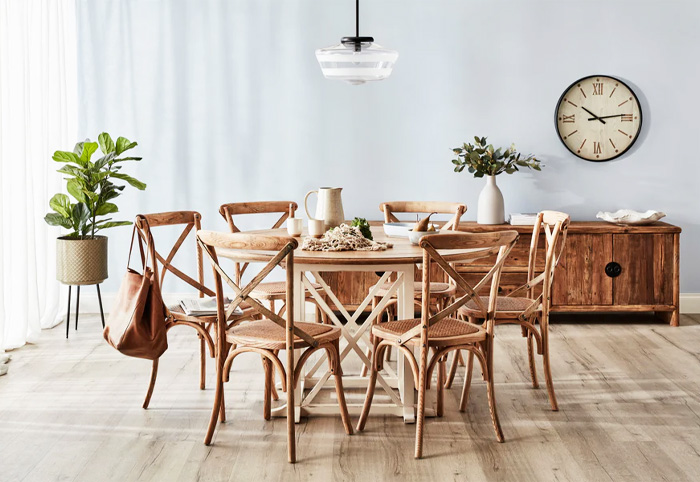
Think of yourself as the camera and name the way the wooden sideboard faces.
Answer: facing the viewer

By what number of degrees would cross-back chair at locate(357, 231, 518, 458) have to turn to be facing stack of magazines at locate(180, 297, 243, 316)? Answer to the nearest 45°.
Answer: approximately 45° to its left

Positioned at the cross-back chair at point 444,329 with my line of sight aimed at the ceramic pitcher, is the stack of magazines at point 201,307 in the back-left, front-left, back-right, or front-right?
front-left

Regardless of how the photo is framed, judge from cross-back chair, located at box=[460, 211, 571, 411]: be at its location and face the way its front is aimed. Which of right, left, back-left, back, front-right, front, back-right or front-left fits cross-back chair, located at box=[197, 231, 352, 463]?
front-left

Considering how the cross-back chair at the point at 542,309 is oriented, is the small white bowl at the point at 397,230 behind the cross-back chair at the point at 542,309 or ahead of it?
ahead

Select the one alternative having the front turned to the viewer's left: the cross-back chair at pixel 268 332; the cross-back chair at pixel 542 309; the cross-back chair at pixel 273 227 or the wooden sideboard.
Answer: the cross-back chair at pixel 542 309

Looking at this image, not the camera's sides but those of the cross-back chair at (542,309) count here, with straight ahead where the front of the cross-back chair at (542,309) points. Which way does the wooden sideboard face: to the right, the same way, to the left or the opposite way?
to the left

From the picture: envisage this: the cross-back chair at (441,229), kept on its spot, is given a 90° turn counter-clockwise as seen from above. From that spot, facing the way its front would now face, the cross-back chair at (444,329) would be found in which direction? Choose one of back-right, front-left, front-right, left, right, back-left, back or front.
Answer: front-right

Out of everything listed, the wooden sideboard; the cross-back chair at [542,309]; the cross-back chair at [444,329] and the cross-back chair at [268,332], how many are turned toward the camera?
1

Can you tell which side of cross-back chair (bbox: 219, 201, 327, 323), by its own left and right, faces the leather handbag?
right

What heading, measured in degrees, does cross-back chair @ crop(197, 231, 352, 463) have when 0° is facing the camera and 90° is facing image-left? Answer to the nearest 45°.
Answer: approximately 225°

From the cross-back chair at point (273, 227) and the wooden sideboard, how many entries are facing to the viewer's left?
0

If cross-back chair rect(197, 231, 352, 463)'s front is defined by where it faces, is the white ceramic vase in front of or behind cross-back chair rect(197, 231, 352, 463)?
in front

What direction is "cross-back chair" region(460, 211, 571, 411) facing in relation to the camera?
to the viewer's left

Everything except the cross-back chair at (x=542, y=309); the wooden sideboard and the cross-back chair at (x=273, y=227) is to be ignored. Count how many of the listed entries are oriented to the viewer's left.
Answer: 1

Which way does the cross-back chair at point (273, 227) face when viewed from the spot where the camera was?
facing the viewer and to the right of the viewer

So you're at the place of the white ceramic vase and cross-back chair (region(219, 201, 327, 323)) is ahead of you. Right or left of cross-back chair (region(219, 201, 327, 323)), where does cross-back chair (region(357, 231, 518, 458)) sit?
left

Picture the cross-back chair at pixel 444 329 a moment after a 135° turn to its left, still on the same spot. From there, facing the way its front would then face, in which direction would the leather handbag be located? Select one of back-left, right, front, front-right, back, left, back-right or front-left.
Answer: right

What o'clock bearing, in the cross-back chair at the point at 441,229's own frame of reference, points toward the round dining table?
The round dining table is roughly at 11 o'clock from the cross-back chair.

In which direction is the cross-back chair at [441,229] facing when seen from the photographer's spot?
facing the viewer and to the left of the viewer

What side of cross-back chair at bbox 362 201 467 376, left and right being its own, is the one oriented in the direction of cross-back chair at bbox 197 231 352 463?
front
